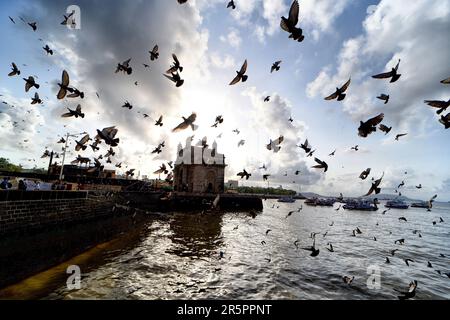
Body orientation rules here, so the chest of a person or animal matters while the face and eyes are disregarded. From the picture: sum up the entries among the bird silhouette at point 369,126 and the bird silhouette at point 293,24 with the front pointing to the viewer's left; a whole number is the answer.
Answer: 1

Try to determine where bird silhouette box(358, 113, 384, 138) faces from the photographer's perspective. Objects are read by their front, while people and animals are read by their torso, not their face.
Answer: facing to the left of the viewer

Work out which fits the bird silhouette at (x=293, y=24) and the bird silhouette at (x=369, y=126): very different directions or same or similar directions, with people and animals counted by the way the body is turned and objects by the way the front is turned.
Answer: very different directions

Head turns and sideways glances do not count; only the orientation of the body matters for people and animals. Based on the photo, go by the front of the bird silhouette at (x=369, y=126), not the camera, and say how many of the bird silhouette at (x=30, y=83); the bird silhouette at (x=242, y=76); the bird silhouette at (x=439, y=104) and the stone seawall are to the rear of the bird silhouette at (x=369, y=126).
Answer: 1

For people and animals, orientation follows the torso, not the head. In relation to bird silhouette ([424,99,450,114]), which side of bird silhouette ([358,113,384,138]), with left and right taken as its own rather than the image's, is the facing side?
back

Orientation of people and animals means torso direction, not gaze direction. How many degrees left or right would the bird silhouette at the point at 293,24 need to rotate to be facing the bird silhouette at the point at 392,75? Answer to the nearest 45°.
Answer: approximately 45° to its left
